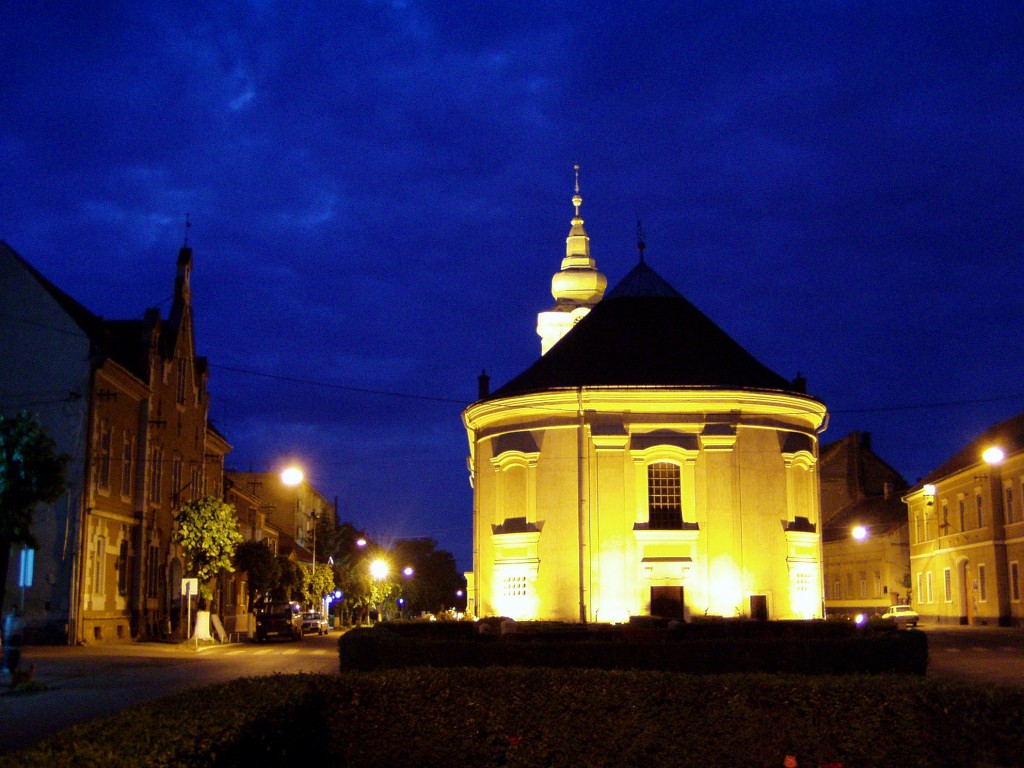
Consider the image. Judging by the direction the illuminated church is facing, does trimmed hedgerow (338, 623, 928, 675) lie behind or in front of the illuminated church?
behind

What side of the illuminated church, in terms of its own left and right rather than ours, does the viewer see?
back

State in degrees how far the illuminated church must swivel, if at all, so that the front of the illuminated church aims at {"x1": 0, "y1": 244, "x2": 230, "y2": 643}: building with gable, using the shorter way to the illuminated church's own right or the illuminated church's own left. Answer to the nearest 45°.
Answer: approximately 90° to the illuminated church's own left

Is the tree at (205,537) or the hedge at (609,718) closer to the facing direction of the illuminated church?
the tree

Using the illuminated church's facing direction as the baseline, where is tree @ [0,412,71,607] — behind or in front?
behind

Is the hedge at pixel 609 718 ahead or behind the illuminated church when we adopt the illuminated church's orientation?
behind

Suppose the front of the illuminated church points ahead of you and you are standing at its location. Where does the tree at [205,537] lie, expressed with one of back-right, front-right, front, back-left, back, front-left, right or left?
left
